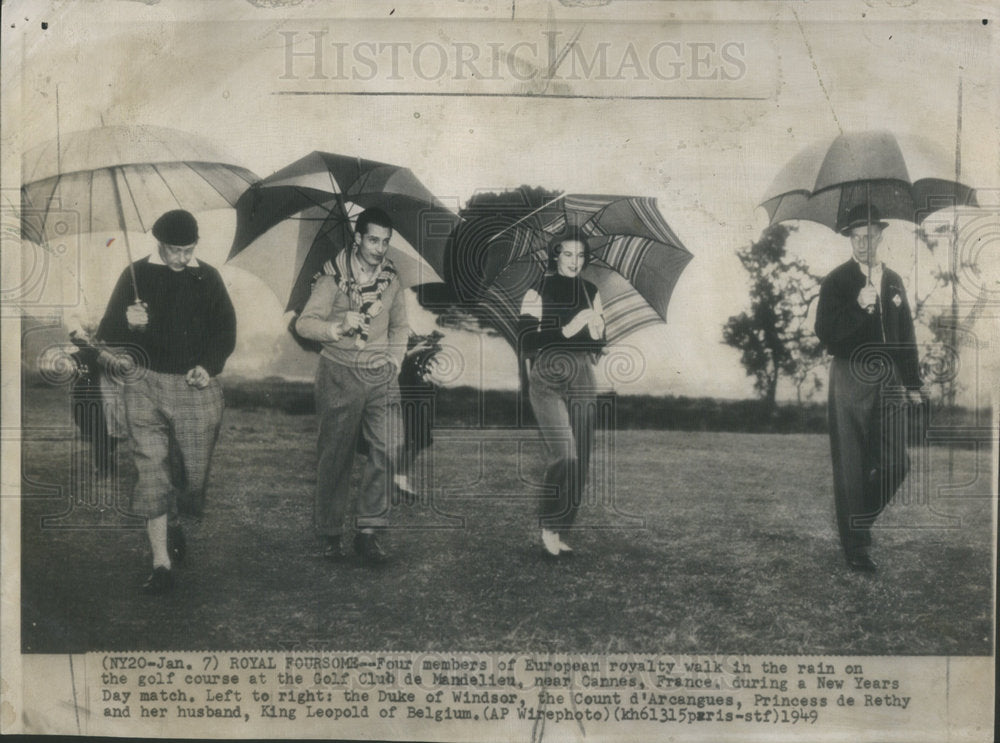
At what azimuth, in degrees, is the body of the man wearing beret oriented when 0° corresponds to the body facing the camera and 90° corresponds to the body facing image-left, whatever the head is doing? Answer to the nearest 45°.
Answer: approximately 0°

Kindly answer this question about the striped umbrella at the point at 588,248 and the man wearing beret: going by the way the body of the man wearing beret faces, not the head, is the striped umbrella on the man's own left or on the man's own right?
on the man's own left

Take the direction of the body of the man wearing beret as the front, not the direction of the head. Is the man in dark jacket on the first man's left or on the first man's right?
on the first man's left

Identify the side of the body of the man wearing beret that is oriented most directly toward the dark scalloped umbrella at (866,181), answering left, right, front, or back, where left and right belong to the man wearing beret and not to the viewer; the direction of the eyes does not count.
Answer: left
